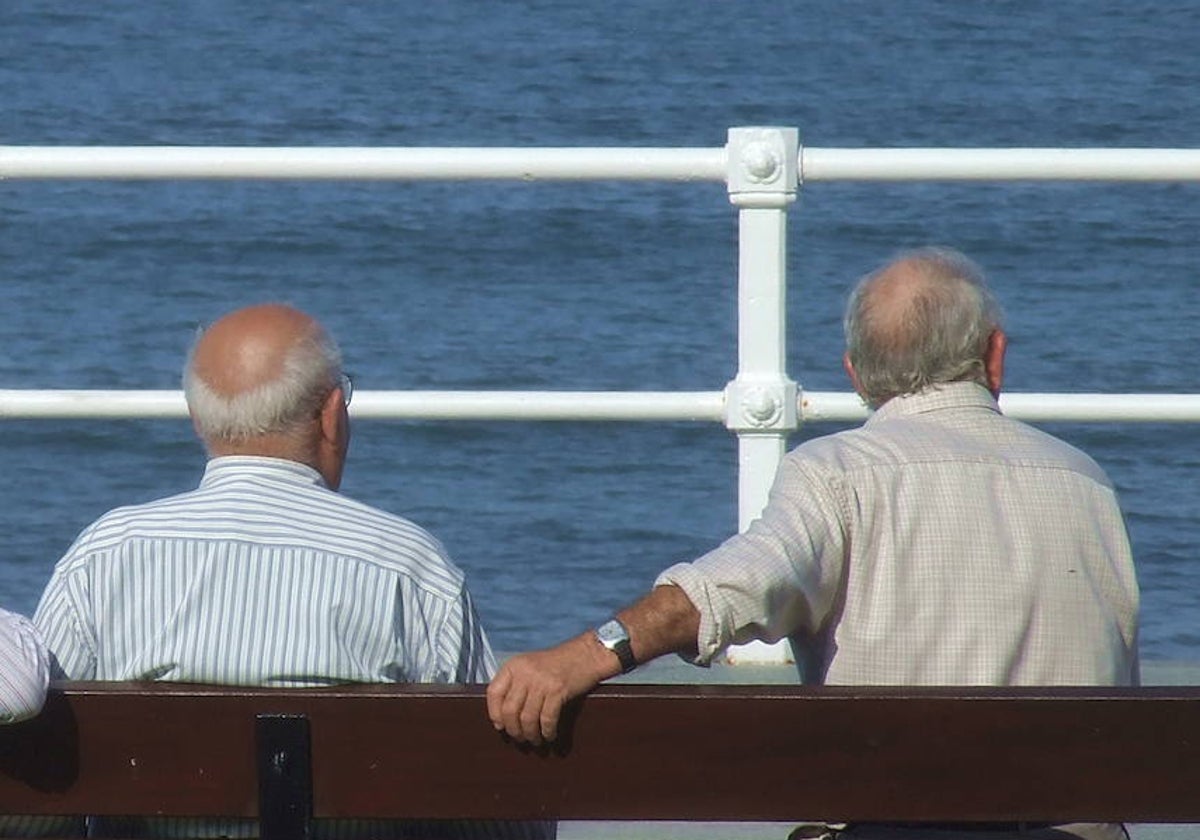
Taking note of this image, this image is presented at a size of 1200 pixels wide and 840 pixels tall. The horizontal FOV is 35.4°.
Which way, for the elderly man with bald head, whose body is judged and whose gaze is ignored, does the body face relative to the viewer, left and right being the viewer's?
facing away from the viewer

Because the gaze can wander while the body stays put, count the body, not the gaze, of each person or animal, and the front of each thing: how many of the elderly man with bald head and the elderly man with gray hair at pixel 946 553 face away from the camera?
2

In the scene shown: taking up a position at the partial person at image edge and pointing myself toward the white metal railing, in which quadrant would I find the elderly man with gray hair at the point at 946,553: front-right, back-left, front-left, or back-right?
front-right

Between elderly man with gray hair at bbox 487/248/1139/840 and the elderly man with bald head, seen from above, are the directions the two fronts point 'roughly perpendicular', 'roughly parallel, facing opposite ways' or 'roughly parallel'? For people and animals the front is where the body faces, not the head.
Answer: roughly parallel

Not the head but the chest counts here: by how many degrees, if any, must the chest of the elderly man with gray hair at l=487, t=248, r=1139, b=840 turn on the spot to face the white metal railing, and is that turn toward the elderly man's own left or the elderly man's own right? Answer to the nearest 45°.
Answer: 0° — they already face it

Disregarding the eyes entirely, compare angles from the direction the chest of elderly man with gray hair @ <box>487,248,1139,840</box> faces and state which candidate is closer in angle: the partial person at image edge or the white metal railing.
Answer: the white metal railing

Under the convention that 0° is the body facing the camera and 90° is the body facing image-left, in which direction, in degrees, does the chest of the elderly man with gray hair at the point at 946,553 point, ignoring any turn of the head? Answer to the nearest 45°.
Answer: approximately 180°

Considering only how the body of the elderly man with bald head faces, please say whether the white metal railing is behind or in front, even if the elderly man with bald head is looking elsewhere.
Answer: in front

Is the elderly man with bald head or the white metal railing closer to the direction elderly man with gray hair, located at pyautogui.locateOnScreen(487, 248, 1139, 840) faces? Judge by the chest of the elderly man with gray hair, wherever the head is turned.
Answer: the white metal railing

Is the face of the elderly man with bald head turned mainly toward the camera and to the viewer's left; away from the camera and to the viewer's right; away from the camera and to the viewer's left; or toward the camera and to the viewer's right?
away from the camera and to the viewer's right

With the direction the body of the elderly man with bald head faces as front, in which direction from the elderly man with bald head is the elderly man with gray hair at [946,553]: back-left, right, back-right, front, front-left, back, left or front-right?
right

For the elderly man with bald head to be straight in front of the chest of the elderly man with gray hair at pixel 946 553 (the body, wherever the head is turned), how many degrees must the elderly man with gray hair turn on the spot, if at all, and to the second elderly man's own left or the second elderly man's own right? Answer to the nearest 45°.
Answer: approximately 90° to the second elderly man's own left
